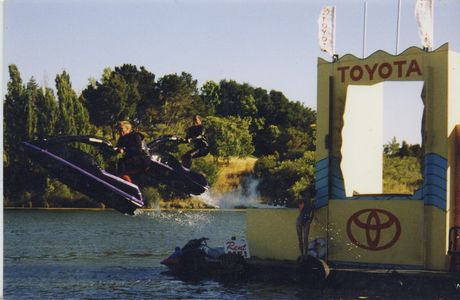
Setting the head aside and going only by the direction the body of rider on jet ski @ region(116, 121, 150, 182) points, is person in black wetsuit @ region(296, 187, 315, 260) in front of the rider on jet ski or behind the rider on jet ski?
behind

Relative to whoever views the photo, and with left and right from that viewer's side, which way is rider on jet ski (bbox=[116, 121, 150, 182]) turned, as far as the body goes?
facing to the left of the viewer

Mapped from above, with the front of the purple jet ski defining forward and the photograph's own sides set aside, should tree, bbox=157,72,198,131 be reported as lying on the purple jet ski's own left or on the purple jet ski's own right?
on the purple jet ski's own right

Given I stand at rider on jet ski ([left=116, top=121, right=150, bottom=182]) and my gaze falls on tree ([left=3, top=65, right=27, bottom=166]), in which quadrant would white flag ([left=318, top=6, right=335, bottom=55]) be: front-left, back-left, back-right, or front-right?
back-right

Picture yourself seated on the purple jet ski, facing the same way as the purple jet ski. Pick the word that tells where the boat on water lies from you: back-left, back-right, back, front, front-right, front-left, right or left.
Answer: back

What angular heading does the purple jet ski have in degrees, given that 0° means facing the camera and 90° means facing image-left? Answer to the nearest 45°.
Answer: approximately 90°

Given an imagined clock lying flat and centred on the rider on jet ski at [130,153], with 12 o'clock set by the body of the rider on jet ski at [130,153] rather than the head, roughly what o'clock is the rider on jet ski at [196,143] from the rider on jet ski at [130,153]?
the rider on jet ski at [196,143] is roughly at 5 o'clock from the rider on jet ski at [130,153].

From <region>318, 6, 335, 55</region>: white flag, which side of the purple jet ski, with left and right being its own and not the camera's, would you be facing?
back

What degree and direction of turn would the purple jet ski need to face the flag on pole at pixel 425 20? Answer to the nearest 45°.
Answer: approximately 135° to its left

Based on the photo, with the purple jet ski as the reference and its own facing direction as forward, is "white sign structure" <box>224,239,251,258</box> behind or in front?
behind
